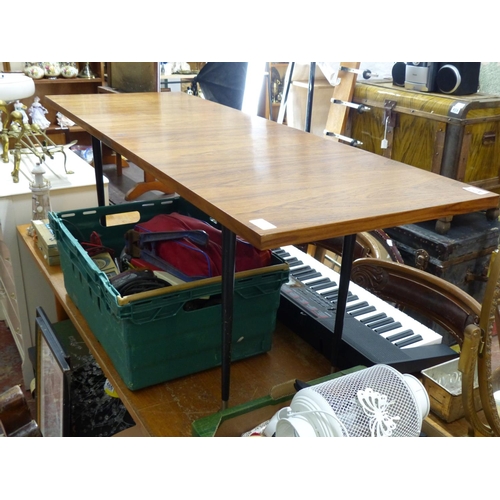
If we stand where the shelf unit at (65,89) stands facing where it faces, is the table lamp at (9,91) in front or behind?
in front

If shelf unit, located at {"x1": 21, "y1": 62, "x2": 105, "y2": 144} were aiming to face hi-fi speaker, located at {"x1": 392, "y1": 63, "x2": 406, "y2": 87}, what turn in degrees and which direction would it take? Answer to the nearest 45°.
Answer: approximately 45° to its left

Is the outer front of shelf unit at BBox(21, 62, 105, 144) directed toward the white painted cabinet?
yes

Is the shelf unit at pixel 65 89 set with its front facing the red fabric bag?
yes

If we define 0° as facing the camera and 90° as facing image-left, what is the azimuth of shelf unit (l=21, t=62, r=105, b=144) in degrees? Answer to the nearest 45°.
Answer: approximately 0°

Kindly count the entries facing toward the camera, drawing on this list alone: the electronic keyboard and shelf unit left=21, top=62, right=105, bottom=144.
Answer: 1

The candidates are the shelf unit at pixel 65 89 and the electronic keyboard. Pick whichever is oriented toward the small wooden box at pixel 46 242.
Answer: the shelf unit

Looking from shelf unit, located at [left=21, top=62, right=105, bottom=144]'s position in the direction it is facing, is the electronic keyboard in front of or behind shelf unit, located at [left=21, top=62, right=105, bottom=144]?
in front
